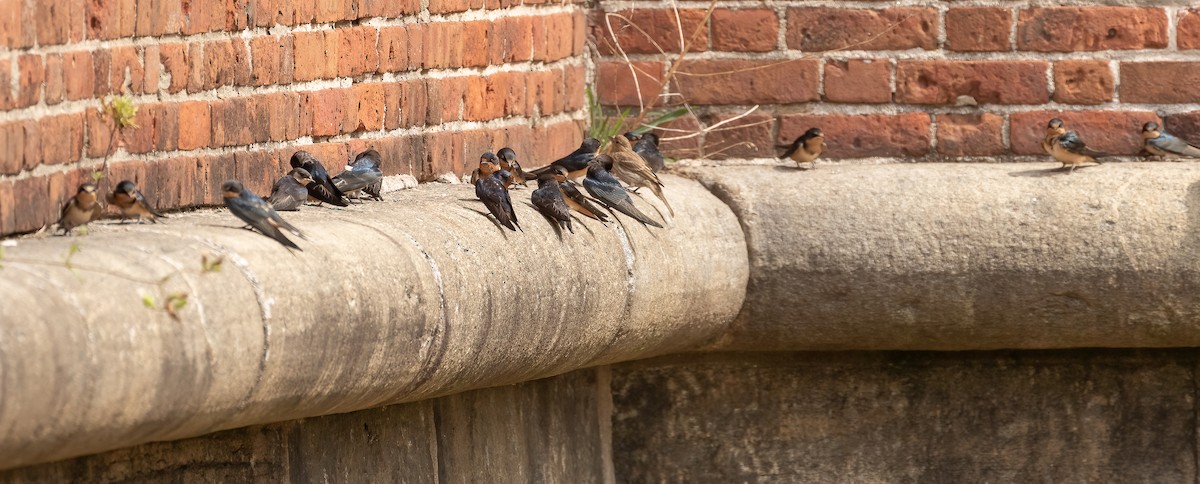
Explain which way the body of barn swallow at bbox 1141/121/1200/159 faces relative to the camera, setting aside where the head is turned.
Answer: to the viewer's left

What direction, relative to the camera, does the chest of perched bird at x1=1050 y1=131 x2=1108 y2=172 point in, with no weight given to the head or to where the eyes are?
to the viewer's left

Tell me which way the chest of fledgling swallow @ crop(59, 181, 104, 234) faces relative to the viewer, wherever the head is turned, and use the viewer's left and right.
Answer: facing the viewer and to the right of the viewer

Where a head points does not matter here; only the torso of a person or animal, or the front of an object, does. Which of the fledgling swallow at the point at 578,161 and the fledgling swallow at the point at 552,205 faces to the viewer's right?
the fledgling swallow at the point at 578,161

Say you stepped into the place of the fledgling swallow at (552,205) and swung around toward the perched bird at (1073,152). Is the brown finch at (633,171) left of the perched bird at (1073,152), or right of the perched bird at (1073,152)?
left

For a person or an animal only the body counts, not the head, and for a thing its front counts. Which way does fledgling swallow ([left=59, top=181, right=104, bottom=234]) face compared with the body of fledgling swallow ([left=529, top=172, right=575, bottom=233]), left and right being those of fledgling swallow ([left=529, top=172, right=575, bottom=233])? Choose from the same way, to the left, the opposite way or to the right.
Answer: the opposite way

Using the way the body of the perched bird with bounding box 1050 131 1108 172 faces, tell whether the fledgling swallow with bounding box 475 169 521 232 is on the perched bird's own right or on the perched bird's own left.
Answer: on the perched bird's own left

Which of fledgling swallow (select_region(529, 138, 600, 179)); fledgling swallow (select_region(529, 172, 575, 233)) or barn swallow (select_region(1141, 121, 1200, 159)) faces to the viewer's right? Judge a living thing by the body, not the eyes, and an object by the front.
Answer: fledgling swallow (select_region(529, 138, 600, 179))

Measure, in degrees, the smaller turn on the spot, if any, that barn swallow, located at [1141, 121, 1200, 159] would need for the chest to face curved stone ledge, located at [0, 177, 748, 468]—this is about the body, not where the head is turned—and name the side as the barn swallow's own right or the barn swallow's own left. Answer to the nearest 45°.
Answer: approximately 45° to the barn swallow's own left

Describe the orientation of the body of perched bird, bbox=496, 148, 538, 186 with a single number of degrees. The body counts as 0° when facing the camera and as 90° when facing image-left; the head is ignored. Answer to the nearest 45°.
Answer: approximately 90°

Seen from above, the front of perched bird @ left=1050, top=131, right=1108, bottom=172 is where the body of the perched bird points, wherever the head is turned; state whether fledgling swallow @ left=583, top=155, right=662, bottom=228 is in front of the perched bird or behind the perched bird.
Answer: in front

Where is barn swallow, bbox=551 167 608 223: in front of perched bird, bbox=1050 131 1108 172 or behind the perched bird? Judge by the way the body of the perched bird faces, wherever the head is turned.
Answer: in front

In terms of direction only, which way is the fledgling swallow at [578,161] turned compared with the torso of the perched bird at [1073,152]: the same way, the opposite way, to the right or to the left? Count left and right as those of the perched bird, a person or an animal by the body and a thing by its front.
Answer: the opposite way
